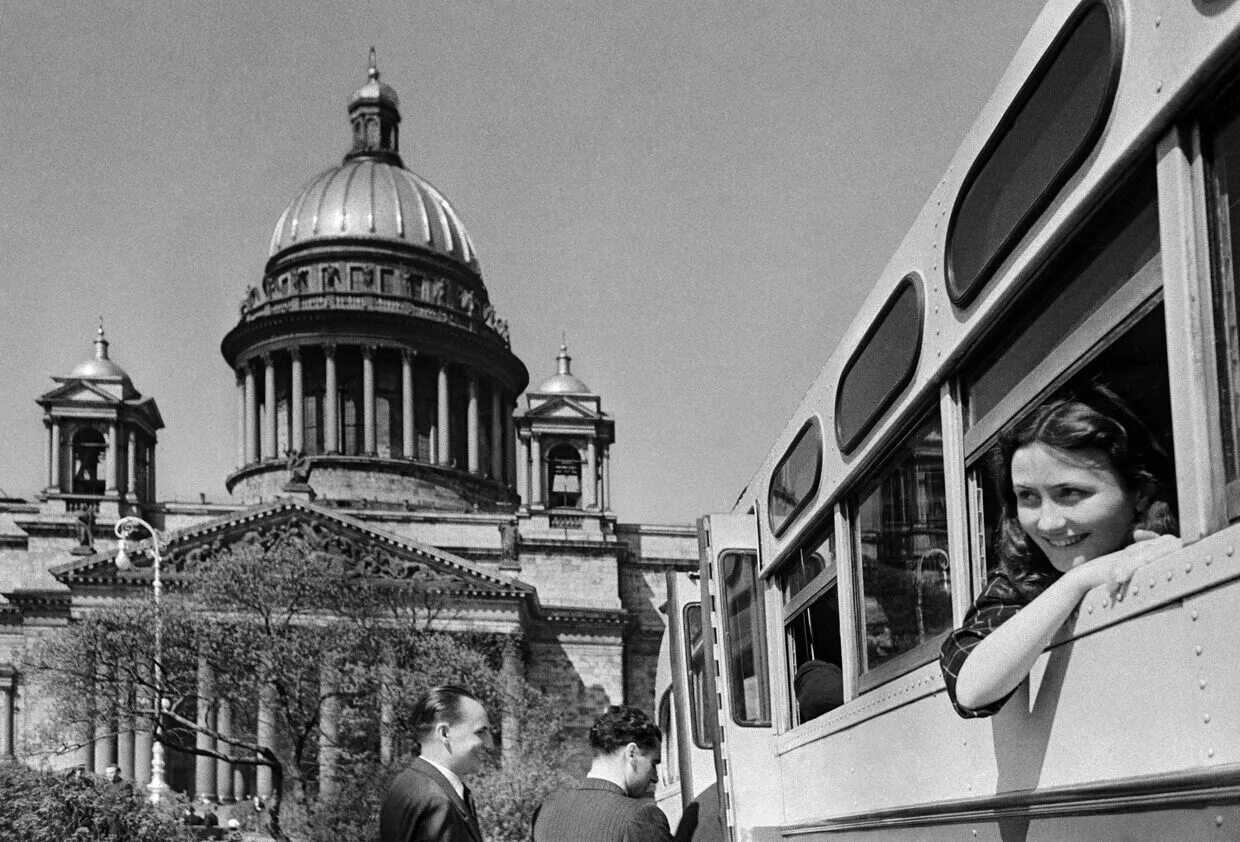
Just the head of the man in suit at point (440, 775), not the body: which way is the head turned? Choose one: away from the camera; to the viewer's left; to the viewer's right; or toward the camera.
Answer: to the viewer's right

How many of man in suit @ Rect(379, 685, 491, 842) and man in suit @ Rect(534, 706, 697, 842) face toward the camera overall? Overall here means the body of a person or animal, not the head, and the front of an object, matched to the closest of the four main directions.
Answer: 0

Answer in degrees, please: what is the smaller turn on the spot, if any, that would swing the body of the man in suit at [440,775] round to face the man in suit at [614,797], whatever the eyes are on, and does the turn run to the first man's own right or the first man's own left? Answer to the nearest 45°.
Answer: approximately 45° to the first man's own left

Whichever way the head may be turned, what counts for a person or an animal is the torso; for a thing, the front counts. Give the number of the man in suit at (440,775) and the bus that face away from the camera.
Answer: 0

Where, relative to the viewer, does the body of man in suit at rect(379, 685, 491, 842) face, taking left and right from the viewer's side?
facing to the right of the viewer
